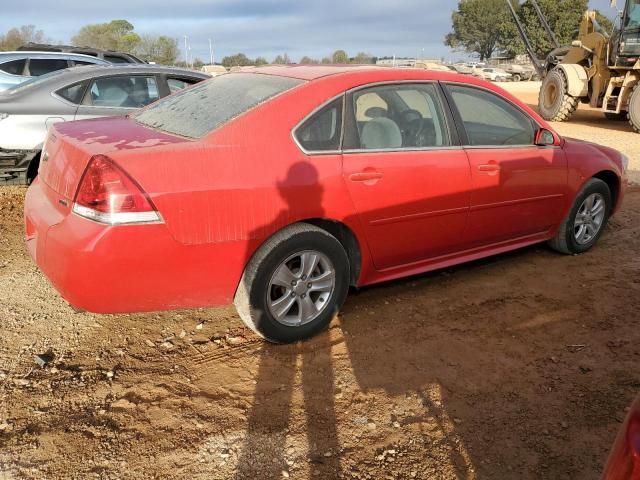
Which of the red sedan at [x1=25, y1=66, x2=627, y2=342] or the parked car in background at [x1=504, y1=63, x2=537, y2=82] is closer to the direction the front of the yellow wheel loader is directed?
the parked car in background

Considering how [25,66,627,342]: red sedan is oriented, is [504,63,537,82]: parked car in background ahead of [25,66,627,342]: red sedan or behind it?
ahead

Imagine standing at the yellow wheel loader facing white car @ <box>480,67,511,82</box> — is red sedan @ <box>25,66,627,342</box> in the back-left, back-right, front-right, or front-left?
back-left

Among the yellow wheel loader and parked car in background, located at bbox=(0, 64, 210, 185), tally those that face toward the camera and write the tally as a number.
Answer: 0

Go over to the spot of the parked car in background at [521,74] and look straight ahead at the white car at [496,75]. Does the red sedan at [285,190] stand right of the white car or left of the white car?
left

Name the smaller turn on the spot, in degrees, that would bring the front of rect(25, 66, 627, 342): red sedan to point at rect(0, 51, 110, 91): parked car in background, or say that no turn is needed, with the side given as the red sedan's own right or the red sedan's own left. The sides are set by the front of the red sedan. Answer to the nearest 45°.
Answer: approximately 90° to the red sedan's own left

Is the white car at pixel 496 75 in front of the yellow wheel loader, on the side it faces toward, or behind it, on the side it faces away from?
in front
